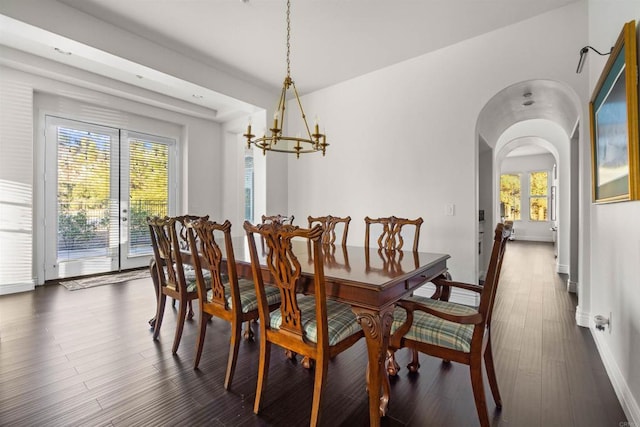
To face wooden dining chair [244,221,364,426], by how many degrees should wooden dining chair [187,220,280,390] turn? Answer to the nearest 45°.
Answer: approximately 90° to its right

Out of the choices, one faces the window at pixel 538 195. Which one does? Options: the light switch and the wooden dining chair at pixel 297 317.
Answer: the wooden dining chair

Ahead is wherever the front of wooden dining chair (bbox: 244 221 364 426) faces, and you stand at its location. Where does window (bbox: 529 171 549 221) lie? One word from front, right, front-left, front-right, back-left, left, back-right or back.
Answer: front

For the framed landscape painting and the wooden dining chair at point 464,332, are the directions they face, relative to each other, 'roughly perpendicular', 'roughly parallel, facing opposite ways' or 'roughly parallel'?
roughly parallel

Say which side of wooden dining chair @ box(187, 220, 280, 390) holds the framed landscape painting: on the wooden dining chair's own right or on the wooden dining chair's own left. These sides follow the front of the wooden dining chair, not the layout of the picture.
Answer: on the wooden dining chair's own right

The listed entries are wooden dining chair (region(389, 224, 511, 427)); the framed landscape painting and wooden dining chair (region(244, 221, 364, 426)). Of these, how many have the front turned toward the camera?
0

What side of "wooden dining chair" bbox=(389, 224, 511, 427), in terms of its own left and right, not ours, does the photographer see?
left

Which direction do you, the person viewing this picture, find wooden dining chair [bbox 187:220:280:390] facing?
facing away from the viewer and to the right of the viewer

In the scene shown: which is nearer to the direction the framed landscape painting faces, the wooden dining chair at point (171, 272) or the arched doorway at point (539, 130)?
the wooden dining chair

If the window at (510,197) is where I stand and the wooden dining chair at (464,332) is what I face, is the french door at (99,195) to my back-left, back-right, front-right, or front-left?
front-right

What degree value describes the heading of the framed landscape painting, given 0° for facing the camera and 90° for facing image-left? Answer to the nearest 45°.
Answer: approximately 90°
